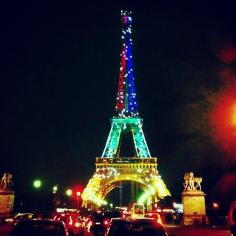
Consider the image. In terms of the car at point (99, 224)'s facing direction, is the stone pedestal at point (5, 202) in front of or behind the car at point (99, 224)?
in front

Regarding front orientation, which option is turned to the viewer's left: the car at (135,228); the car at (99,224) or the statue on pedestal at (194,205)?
the statue on pedestal

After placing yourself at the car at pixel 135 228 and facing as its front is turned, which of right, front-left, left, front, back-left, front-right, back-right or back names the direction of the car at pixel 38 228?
left

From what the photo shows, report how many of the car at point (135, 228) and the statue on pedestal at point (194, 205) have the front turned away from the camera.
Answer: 1

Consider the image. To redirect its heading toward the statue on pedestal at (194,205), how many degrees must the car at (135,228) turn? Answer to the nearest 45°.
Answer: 0° — it already faces it

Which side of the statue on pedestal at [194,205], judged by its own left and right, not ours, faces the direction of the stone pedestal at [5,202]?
front

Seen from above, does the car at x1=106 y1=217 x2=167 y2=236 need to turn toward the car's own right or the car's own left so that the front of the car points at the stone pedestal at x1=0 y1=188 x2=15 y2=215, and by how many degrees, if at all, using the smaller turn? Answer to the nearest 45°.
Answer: approximately 45° to the car's own left

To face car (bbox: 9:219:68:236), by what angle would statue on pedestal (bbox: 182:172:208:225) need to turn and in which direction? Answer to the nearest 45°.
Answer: approximately 90° to its left

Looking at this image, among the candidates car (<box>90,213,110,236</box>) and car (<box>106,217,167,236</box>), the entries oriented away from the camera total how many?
2

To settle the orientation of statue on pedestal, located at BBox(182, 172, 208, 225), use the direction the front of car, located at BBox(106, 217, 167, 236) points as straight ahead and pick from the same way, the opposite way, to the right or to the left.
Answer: to the left

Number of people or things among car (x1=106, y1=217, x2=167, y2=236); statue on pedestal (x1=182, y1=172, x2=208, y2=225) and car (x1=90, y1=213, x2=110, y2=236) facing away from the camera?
2

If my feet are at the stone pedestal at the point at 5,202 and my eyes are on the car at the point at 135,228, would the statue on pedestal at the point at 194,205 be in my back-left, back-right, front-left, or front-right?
front-left

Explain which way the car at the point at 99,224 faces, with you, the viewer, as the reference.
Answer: facing away from the viewer

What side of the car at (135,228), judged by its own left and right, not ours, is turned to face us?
back

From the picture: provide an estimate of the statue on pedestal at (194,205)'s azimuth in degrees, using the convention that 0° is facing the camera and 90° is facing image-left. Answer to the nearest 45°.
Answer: approximately 90°
